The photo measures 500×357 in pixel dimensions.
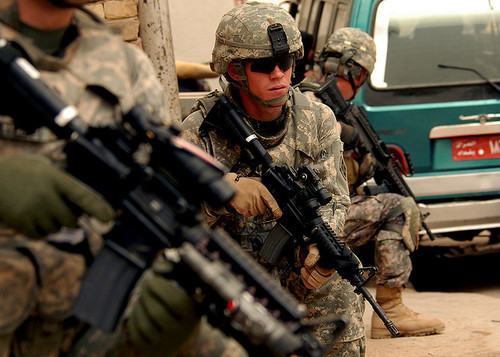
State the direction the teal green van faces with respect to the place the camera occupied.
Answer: facing away from the viewer

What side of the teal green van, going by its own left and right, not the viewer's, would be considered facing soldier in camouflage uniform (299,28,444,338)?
back

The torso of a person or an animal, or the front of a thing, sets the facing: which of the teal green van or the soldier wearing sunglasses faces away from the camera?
the teal green van

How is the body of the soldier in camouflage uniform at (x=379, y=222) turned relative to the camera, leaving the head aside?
to the viewer's right

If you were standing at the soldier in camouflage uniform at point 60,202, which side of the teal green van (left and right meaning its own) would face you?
back

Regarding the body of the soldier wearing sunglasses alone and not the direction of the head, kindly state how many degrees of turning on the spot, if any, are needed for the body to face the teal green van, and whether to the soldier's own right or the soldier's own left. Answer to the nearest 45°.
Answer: approximately 90° to the soldier's own left
